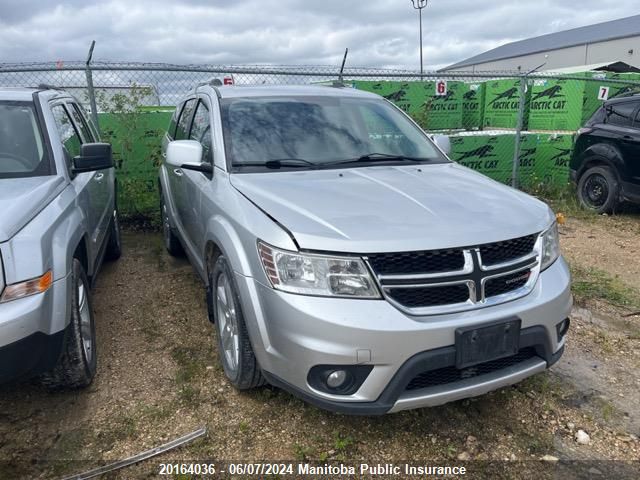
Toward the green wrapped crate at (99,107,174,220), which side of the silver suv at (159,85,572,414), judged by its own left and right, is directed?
back

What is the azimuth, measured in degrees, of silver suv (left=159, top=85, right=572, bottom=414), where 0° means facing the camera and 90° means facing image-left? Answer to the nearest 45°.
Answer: approximately 315°

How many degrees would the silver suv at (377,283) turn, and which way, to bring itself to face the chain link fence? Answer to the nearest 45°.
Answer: approximately 135° to its left

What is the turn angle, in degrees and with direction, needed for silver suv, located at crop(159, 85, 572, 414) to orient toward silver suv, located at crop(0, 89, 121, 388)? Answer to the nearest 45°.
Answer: approximately 135° to its right

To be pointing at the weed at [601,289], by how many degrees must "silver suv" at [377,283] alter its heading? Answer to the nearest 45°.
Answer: approximately 90° to its left

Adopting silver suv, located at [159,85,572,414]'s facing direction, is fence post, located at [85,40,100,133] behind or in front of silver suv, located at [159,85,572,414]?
behind
